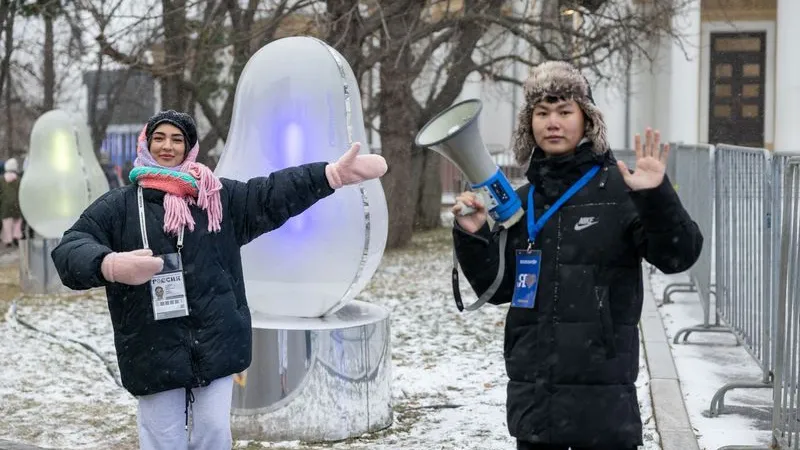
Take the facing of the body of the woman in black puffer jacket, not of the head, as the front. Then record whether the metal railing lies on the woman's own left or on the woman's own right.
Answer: on the woman's own left

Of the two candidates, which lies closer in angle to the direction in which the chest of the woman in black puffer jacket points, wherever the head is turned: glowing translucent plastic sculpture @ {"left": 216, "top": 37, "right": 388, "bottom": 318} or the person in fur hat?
the person in fur hat

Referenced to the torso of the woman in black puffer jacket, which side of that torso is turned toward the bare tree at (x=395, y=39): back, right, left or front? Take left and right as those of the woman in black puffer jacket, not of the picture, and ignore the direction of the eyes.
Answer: back

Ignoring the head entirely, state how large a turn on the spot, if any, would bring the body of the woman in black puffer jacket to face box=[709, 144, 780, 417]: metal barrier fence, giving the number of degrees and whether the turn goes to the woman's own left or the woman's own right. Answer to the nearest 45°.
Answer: approximately 135° to the woman's own left

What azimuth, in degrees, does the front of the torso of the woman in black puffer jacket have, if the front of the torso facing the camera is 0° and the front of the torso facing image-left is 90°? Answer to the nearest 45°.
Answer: approximately 0°

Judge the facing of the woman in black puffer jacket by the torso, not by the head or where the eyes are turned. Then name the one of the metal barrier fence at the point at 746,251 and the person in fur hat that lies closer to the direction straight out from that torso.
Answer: the person in fur hat

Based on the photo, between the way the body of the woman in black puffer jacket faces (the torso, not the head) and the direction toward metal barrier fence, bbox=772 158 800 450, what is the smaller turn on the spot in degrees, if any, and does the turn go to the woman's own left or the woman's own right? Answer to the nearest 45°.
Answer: approximately 90° to the woman's own left

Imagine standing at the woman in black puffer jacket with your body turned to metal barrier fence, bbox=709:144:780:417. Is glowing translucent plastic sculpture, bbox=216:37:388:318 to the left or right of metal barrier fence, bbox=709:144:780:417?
left

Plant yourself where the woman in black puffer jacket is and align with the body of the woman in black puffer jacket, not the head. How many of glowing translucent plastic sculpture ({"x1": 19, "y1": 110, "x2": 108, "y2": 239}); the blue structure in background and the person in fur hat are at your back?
2

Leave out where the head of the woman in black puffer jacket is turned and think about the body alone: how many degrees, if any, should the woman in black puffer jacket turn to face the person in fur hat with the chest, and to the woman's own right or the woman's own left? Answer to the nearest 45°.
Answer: approximately 45° to the woman's own left
